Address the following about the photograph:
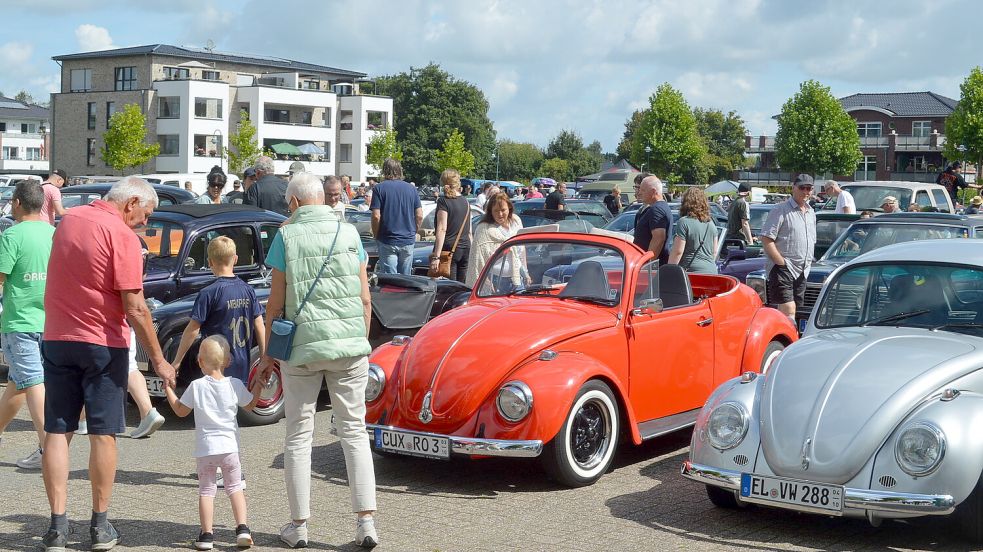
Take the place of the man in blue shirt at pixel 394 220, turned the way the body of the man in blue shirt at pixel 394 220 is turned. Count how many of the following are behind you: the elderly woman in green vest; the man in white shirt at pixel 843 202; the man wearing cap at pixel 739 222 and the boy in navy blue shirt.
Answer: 2

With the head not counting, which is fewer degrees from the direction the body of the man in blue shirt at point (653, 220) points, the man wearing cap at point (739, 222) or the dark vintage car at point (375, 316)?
the dark vintage car

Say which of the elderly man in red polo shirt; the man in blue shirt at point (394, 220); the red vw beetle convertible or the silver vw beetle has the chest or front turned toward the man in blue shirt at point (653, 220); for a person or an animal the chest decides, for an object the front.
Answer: the elderly man in red polo shirt

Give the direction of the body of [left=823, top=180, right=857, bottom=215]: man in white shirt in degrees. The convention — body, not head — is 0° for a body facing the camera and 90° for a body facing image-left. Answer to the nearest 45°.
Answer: approximately 90°

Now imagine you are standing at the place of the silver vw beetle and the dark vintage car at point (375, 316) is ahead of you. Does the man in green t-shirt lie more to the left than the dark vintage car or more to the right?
left

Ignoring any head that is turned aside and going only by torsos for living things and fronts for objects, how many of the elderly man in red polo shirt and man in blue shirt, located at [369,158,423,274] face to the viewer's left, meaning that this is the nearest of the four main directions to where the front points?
0

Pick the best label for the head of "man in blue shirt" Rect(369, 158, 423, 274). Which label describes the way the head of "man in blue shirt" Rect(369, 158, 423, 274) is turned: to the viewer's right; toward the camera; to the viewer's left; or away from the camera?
away from the camera

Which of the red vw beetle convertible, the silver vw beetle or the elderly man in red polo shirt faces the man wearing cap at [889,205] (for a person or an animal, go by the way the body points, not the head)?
the elderly man in red polo shirt

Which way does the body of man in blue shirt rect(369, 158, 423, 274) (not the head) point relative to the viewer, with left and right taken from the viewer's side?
facing away from the viewer

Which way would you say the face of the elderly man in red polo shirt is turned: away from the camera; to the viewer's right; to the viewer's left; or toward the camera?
to the viewer's right
